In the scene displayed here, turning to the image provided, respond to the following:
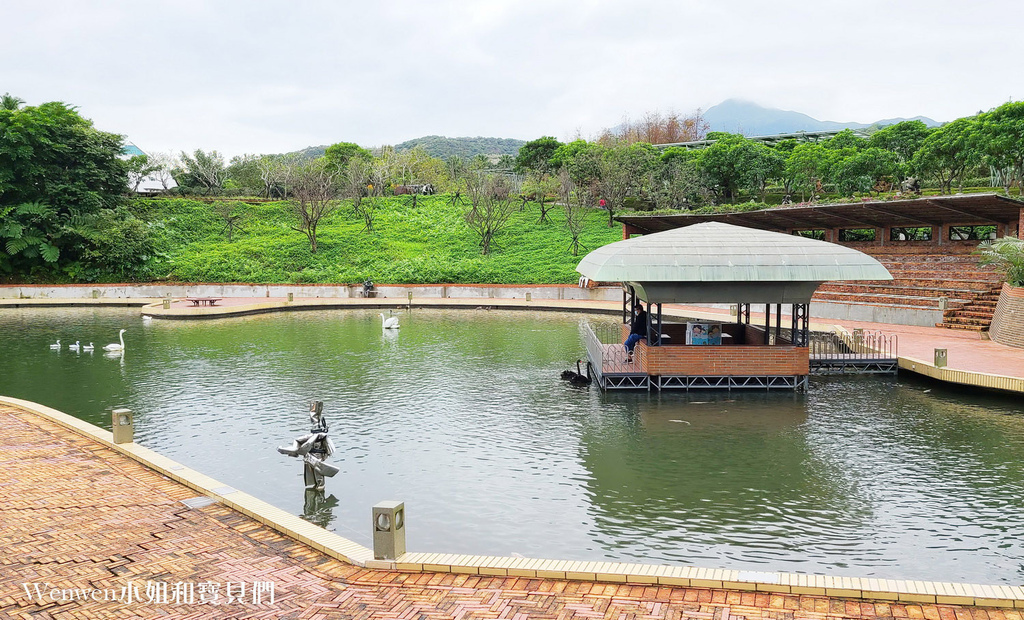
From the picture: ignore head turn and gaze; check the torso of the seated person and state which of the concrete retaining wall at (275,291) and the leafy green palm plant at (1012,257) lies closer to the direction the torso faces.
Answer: the concrete retaining wall

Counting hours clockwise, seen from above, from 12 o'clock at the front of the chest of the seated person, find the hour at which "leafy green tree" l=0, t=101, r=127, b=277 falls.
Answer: The leafy green tree is roughly at 1 o'clock from the seated person.

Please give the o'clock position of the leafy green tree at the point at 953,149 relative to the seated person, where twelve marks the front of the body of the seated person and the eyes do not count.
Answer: The leafy green tree is roughly at 4 o'clock from the seated person.

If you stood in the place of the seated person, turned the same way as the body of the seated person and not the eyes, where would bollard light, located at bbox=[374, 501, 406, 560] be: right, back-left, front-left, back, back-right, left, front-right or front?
left

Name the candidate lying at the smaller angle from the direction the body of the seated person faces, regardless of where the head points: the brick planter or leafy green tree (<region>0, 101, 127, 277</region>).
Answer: the leafy green tree

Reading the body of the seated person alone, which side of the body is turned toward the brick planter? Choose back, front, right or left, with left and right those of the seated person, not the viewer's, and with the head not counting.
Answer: back

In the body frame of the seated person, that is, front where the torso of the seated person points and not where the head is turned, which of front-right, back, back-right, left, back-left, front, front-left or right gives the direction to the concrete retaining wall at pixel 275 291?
front-right

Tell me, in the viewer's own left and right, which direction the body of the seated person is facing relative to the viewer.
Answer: facing to the left of the viewer

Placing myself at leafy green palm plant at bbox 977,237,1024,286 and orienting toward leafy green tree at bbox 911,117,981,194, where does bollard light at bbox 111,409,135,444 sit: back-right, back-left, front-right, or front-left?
back-left

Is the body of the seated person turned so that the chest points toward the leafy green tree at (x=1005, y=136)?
no

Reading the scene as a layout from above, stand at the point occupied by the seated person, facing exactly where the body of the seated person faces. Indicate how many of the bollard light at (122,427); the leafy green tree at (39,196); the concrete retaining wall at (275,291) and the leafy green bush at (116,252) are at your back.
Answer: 0

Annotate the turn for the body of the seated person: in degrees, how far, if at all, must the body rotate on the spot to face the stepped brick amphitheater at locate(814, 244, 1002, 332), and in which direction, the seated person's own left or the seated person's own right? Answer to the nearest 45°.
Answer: approximately 135° to the seated person's own right

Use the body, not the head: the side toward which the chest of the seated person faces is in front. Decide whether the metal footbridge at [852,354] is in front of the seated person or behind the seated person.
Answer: behind

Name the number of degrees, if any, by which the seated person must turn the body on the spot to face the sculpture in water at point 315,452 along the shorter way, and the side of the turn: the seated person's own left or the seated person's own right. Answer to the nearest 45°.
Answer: approximately 45° to the seated person's own left

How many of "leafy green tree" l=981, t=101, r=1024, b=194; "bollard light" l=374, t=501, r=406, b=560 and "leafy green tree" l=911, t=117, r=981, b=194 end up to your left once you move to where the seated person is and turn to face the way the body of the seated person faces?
1

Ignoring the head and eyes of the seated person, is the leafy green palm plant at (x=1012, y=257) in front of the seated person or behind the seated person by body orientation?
behind
